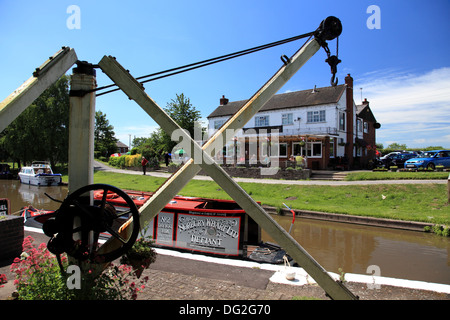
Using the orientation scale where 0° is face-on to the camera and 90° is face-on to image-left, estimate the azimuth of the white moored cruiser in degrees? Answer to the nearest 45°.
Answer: approximately 135°

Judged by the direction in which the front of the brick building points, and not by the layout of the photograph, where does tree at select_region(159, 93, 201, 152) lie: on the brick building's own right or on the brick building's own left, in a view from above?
on the brick building's own right

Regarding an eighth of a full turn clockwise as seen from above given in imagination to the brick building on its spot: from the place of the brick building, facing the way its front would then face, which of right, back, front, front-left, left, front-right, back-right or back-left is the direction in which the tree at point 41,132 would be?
front

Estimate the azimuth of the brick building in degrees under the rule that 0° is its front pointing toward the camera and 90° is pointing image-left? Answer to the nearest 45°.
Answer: approximately 45°

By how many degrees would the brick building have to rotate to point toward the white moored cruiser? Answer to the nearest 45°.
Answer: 0° — it already faces it
